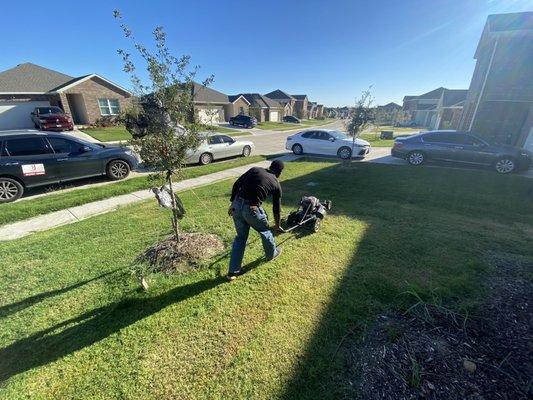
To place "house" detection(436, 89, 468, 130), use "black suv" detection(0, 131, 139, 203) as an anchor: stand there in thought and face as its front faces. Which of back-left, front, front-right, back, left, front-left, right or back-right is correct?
front

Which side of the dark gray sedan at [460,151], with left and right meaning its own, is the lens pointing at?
right

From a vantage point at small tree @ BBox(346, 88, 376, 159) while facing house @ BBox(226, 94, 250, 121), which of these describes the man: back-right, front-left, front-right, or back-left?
back-left

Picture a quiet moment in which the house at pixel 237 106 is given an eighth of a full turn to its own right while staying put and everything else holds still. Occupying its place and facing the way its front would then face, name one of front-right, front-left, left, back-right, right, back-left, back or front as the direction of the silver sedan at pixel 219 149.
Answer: front

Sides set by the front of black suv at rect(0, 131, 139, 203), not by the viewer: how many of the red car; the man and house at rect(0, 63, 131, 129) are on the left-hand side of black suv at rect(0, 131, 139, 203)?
2

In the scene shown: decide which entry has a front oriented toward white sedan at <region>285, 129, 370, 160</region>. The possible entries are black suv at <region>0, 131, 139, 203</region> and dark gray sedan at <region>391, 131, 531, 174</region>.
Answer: the black suv

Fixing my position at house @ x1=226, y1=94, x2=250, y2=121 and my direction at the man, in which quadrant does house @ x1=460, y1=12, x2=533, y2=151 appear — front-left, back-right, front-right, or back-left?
front-left

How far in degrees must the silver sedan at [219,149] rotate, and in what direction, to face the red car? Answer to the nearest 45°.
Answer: approximately 90° to its left

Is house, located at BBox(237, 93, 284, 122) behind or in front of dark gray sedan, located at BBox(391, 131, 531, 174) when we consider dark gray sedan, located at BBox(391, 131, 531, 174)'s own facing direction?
behind

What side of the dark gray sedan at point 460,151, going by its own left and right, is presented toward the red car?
back

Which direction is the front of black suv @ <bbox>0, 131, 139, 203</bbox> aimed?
to the viewer's right
